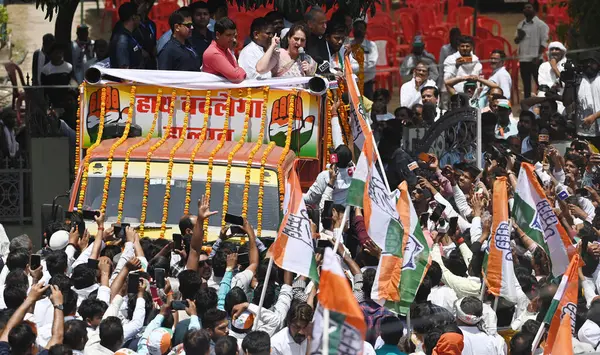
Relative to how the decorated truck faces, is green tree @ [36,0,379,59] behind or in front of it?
behind

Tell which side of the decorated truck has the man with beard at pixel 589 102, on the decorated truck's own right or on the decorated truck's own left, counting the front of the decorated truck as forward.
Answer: on the decorated truck's own left

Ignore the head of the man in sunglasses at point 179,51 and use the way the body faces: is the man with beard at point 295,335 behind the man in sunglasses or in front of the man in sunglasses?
in front

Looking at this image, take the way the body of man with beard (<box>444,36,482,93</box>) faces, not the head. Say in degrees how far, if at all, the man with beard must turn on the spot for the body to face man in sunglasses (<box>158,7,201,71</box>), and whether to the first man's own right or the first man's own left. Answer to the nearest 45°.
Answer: approximately 45° to the first man's own right

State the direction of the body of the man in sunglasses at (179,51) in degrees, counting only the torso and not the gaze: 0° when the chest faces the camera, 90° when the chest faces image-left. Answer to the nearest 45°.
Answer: approximately 315°

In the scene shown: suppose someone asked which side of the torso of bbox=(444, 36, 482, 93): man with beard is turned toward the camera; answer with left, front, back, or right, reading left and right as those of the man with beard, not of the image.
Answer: front

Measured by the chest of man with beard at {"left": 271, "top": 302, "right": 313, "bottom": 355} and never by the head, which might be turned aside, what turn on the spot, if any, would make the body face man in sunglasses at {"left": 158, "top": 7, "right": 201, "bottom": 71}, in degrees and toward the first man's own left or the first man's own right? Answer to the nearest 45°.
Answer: approximately 135° to the first man's own left

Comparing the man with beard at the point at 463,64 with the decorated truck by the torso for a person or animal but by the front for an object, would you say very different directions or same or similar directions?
same or similar directions

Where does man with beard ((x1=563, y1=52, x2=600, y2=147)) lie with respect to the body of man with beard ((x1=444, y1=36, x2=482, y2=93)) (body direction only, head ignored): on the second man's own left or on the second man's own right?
on the second man's own left

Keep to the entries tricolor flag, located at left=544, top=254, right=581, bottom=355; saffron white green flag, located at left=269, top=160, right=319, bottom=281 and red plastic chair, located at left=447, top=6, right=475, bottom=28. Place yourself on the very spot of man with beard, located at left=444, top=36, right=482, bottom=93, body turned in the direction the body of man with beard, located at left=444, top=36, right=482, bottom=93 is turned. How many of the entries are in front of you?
2

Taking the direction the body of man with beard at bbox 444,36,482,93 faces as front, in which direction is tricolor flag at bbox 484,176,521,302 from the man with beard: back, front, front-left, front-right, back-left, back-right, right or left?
front

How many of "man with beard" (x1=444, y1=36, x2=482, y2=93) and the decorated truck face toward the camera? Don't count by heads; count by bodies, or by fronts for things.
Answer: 2
